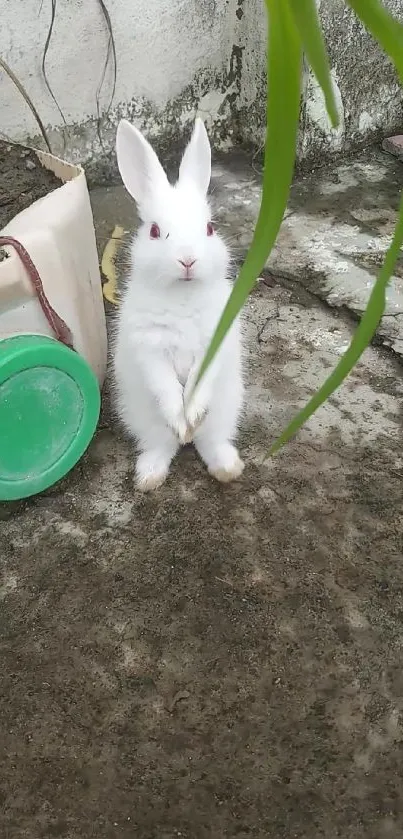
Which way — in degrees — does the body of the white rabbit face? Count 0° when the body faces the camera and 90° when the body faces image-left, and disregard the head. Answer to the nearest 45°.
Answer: approximately 0°
